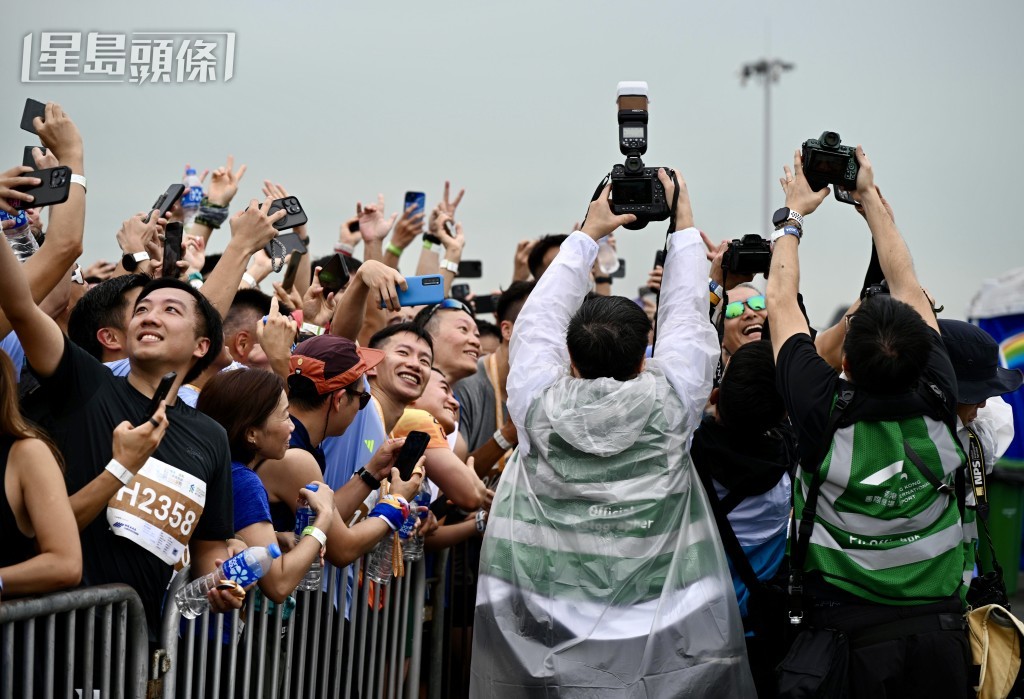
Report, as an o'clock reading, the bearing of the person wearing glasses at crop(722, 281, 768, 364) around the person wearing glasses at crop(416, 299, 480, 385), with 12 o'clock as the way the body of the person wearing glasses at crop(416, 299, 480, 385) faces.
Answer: the person wearing glasses at crop(722, 281, 768, 364) is roughly at 10 o'clock from the person wearing glasses at crop(416, 299, 480, 385).

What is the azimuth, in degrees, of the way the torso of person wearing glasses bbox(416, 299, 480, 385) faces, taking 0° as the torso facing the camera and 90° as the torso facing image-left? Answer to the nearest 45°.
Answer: approximately 315°

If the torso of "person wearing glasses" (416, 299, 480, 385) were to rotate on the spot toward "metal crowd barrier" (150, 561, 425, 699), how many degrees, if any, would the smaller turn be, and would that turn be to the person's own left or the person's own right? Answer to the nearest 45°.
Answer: approximately 45° to the person's own right

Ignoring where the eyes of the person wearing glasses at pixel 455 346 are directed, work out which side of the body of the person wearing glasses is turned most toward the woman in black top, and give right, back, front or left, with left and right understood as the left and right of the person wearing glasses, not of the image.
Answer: right

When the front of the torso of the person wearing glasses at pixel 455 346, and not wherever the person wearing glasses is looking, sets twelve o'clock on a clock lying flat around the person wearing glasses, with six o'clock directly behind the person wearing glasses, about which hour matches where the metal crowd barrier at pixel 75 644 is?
The metal crowd barrier is roughly at 2 o'clock from the person wearing glasses.
